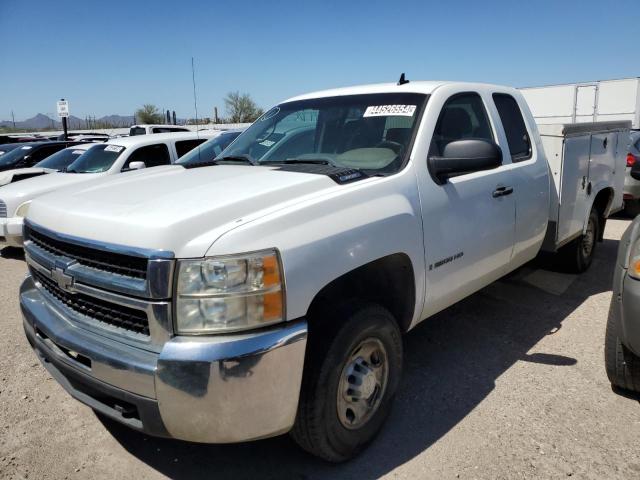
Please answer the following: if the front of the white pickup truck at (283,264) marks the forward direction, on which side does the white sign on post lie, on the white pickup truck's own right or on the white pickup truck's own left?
on the white pickup truck's own right

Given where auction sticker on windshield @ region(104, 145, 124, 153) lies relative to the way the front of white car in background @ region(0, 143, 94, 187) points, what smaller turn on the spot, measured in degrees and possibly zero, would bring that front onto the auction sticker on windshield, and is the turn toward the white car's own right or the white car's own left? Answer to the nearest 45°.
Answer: approximately 90° to the white car's own left

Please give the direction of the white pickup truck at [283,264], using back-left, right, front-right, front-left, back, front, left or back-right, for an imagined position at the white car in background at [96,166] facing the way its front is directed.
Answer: front-left

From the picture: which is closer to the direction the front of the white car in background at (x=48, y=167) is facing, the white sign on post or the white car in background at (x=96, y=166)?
the white car in background

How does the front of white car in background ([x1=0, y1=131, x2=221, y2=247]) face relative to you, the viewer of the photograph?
facing the viewer and to the left of the viewer

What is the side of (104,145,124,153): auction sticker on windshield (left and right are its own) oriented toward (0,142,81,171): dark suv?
right

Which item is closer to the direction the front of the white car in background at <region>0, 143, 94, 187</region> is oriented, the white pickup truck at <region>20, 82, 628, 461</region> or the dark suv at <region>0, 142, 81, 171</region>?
the white pickup truck

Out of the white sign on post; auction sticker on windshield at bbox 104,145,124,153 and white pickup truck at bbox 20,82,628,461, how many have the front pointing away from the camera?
0

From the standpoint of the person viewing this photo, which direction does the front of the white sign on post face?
facing the viewer

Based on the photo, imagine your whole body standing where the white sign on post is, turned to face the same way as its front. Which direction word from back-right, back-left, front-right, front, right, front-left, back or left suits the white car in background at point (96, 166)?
front

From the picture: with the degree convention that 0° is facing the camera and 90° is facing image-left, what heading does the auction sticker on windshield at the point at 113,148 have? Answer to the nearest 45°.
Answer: approximately 45°

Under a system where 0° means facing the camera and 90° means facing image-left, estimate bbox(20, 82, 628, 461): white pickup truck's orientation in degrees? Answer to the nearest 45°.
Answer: approximately 45°

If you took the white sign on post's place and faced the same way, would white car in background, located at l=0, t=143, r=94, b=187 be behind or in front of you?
in front

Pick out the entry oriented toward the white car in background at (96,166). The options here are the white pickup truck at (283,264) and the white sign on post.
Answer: the white sign on post

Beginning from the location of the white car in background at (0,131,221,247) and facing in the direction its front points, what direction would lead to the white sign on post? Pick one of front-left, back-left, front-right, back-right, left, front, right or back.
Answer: back-right

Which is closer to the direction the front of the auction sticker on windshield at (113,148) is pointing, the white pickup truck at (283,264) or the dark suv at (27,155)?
the white pickup truck
